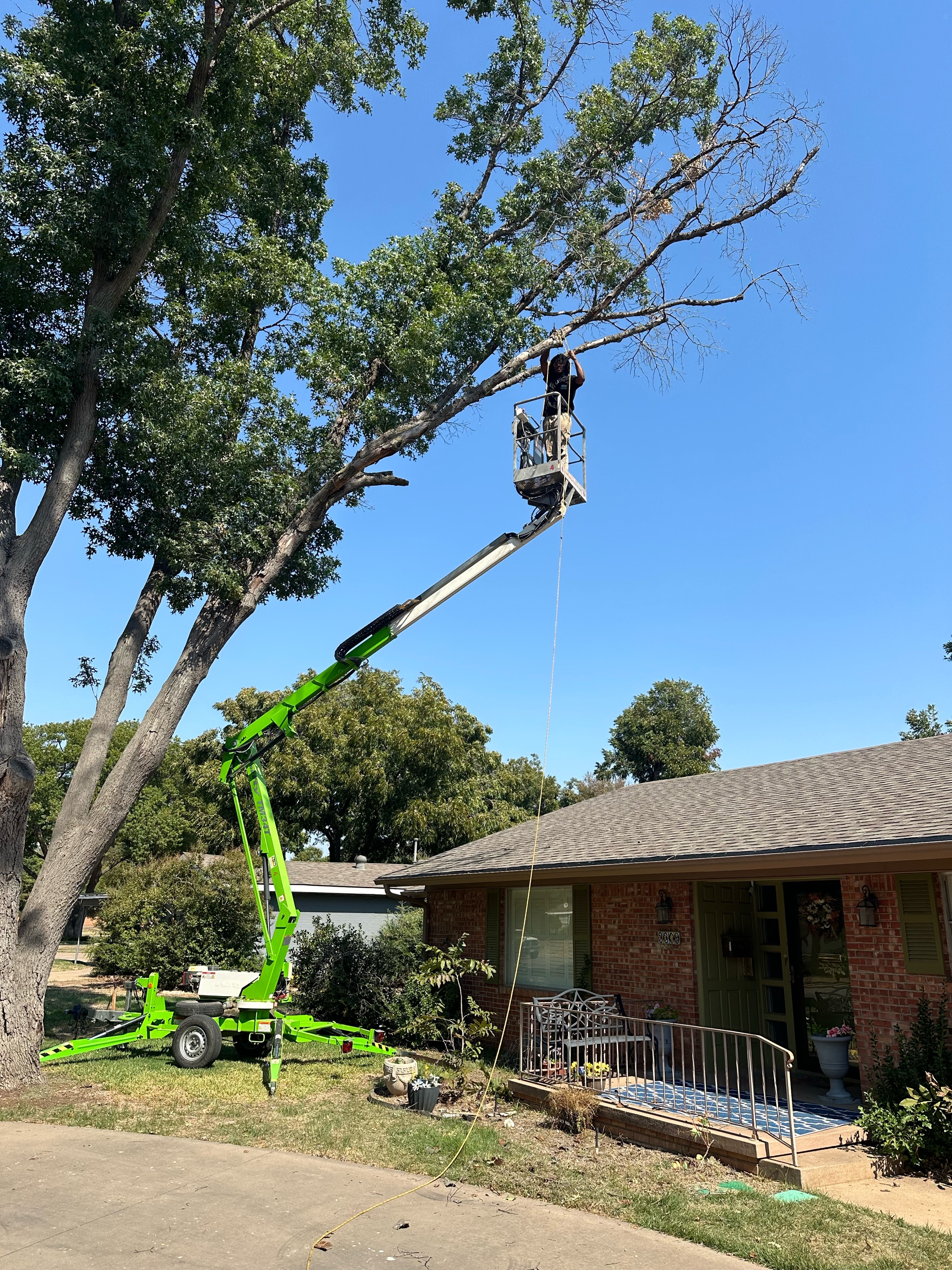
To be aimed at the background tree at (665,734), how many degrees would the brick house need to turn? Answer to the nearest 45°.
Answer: approximately 135° to its right

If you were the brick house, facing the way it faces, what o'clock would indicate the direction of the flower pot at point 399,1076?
The flower pot is roughly at 1 o'clock from the brick house.

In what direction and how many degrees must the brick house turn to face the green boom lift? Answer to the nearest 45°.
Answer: approximately 45° to its right

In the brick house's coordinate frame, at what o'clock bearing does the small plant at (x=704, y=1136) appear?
The small plant is roughly at 11 o'clock from the brick house.

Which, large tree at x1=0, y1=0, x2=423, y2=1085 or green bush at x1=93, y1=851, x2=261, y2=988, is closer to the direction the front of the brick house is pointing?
the large tree
